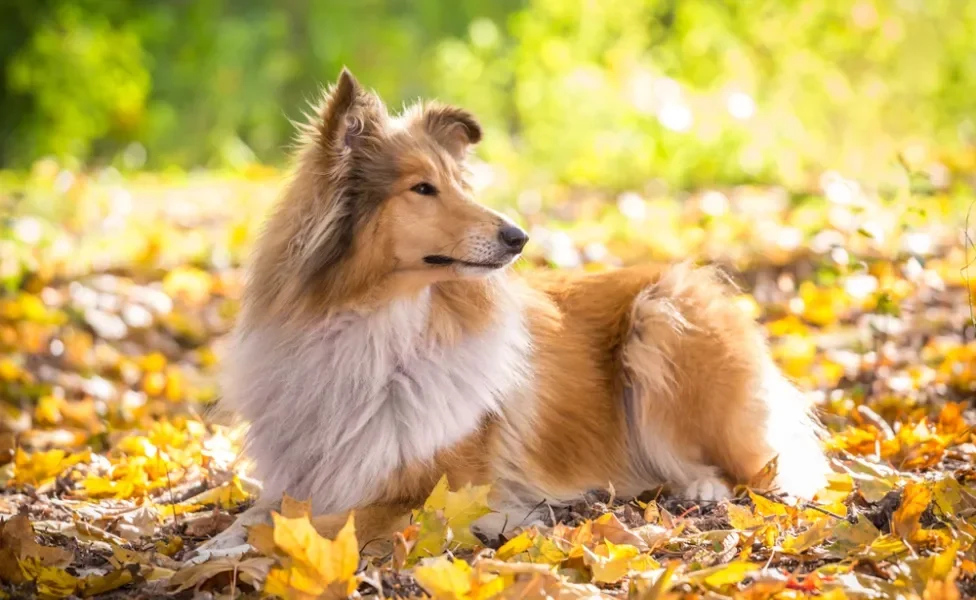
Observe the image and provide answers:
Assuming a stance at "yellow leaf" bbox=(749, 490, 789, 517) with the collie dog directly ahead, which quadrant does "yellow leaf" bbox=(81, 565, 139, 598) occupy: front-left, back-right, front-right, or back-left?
front-left

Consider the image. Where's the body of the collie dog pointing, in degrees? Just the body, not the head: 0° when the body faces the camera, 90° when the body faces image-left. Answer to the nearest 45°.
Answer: approximately 45°

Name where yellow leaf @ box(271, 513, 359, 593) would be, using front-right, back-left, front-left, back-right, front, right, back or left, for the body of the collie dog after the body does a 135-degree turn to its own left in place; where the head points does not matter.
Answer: right

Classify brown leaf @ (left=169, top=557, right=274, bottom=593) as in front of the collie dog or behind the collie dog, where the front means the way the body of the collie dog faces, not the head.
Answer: in front

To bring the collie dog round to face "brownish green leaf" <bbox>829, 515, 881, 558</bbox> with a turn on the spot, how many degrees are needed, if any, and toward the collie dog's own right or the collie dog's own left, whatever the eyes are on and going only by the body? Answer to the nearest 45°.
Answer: approximately 90° to the collie dog's own left

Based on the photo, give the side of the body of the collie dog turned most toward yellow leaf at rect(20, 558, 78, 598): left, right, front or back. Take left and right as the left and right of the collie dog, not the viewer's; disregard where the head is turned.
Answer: front

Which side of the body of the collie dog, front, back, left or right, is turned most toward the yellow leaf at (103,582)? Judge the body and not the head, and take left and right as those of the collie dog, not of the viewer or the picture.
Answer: front

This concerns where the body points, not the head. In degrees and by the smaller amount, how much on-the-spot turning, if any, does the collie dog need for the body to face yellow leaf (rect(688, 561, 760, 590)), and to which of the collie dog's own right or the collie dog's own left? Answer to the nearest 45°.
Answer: approximately 90° to the collie dog's own left

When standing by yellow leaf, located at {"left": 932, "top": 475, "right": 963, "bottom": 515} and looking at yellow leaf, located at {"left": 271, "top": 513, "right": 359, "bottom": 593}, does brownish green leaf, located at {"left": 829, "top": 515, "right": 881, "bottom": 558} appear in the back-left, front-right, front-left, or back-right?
front-left

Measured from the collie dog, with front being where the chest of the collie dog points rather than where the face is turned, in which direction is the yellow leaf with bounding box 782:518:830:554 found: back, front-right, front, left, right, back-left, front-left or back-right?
left
